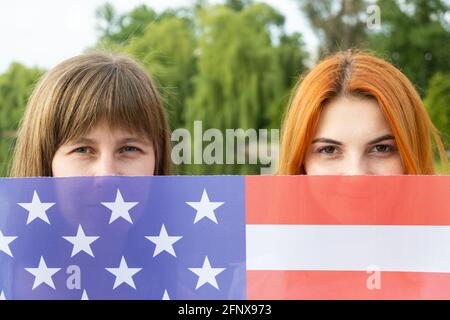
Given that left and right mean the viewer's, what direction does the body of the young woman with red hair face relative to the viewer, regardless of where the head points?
facing the viewer

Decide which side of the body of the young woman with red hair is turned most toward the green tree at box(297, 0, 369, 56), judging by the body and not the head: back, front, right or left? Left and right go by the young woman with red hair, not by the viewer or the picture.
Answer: back

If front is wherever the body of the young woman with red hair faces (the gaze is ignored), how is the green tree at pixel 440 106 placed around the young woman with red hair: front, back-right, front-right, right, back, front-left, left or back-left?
back

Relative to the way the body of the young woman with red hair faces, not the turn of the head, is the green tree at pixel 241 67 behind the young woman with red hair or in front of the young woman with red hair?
behind

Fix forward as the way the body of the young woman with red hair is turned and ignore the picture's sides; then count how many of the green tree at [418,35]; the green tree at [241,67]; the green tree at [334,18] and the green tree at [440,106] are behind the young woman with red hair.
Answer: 4

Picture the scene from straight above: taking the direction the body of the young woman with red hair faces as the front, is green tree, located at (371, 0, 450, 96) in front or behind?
behind

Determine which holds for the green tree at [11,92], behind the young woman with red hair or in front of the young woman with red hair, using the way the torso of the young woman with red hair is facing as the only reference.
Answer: behind

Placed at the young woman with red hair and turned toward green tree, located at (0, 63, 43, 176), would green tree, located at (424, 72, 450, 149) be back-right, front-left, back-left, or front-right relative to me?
front-right
